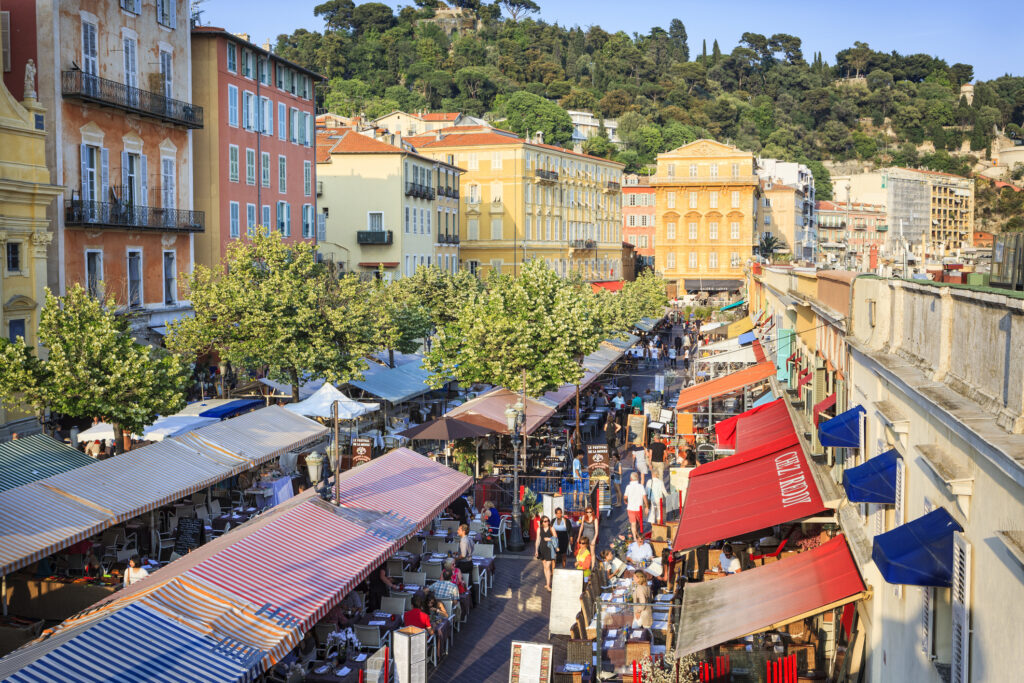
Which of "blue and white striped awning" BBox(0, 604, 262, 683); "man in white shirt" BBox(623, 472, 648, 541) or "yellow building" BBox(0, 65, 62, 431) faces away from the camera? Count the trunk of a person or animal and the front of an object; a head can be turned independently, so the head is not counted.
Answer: the man in white shirt

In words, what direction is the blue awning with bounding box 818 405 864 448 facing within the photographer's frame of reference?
facing to the left of the viewer

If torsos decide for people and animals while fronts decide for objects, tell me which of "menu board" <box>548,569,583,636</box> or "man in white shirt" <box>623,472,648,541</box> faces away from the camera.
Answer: the man in white shirt

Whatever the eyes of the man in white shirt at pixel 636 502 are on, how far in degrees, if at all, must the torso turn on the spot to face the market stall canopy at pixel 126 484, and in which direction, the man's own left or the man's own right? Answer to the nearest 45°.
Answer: approximately 135° to the man's own left

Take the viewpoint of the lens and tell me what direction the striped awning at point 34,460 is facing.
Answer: facing the viewer and to the right of the viewer

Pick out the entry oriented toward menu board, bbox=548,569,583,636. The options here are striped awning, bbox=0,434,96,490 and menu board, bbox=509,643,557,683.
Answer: the striped awning

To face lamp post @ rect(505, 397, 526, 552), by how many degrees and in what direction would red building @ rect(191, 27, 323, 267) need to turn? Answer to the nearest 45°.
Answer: approximately 45° to its right

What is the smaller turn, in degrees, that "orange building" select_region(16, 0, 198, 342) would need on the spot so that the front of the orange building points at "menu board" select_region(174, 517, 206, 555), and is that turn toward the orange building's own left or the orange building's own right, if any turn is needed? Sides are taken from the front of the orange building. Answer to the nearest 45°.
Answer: approximately 45° to the orange building's own right

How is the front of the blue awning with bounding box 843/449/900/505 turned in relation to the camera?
facing to the left of the viewer

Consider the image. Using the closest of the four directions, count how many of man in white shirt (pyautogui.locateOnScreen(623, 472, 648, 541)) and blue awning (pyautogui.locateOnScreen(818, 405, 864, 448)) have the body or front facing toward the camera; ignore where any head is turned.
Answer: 0
